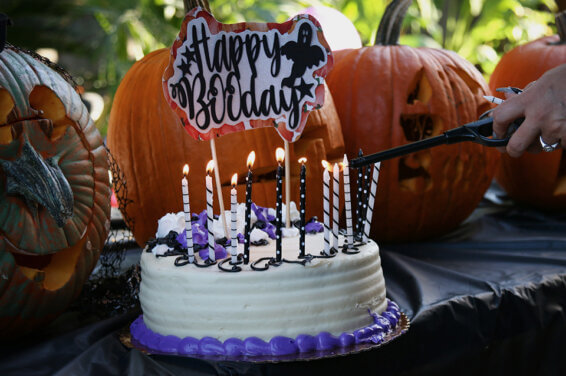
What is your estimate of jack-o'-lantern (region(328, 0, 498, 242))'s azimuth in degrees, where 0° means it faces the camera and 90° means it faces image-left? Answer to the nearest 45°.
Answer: approximately 315°

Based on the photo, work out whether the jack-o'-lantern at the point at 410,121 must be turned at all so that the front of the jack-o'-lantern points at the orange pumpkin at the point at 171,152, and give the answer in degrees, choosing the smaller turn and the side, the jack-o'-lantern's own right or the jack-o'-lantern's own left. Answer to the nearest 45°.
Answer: approximately 90° to the jack-o'-lantern's own right

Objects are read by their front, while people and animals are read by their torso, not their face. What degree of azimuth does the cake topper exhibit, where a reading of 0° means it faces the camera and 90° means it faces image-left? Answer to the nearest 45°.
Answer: approximately 0°

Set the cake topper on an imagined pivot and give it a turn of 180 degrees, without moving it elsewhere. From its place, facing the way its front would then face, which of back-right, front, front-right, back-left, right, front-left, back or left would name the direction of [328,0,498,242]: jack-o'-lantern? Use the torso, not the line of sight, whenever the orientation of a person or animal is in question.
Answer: front-right
